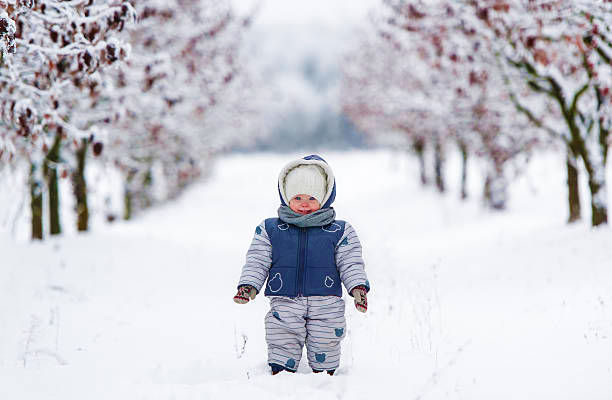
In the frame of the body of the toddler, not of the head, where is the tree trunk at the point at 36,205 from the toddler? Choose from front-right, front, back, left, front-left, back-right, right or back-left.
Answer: back-right

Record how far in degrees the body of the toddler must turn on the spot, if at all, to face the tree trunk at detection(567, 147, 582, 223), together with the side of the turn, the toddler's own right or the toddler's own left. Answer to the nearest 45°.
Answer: approximately 135° to the toddler's own left

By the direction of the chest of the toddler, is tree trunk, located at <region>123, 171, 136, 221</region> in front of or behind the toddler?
behind

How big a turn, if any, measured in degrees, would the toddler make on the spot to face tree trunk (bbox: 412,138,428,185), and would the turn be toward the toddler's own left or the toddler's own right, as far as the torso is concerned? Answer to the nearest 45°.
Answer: approximately 180°

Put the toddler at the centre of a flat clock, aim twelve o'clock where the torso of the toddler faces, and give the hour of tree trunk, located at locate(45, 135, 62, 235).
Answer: The tree trunk is roughly at 5 o'clock from the toddler.

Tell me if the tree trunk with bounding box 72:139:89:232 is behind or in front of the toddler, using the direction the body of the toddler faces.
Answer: behind

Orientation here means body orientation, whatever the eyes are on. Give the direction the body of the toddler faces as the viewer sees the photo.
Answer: toward the camera

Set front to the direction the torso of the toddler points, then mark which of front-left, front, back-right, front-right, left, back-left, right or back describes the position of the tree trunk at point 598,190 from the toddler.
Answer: back-left
